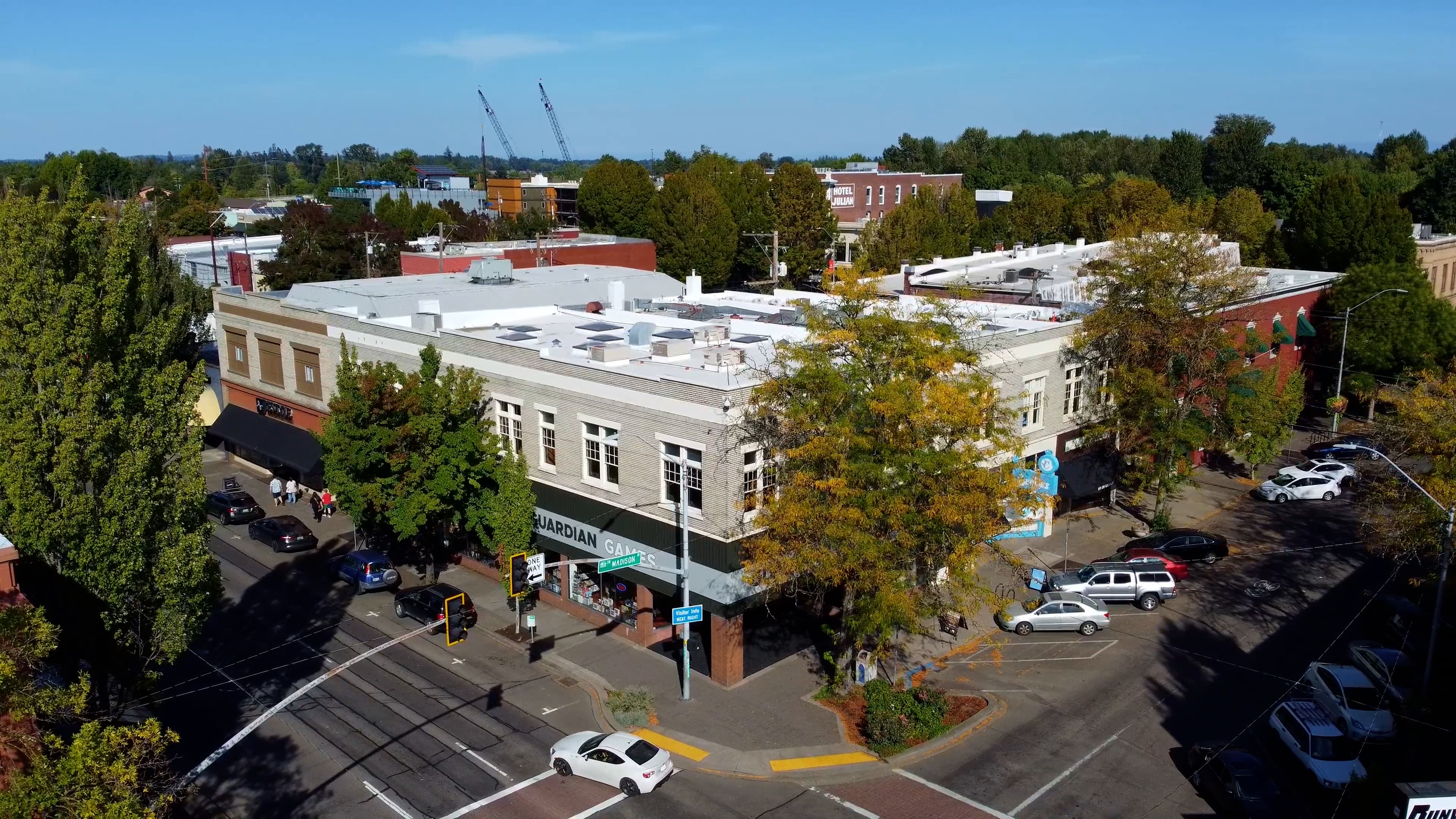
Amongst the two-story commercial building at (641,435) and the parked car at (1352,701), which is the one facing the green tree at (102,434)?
the two-story commercial building

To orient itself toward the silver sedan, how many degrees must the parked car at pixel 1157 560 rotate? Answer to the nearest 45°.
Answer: approximately 45° to its left

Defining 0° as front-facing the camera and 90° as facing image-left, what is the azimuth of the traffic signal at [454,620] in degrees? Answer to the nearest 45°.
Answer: approximately 315°

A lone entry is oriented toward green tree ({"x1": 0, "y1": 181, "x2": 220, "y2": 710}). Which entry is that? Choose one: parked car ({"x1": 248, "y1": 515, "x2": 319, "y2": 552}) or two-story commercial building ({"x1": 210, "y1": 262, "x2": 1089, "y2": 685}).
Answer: the two-story commercial building

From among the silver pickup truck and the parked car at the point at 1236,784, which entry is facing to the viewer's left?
the silver pickup truck

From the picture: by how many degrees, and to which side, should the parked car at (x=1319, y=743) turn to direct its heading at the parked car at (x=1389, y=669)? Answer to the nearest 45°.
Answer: approximately 135° to its left

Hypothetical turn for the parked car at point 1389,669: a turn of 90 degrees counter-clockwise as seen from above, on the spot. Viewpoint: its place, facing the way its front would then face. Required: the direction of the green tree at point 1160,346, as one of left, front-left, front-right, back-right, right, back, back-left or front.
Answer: left

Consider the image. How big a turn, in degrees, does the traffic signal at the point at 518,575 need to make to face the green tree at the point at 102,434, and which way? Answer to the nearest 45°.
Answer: approximately 90° to its right

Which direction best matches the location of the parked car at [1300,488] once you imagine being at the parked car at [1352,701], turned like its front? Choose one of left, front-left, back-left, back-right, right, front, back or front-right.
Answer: back-left

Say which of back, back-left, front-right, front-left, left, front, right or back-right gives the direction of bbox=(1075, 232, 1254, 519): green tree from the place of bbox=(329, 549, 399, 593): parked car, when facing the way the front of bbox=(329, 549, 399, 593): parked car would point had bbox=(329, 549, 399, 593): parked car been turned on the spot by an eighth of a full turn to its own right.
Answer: right

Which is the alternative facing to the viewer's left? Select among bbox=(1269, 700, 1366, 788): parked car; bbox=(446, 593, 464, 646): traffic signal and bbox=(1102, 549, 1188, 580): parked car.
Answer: bbox=(1102, 549, 1188, 580): parked car

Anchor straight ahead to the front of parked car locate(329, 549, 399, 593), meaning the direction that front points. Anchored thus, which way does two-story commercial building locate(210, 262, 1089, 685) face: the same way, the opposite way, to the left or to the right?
to the left

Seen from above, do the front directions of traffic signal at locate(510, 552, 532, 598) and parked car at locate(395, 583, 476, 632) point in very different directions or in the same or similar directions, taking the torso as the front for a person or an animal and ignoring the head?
very different directions

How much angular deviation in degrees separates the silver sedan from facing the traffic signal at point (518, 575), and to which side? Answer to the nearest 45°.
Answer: approximately 45° to its left

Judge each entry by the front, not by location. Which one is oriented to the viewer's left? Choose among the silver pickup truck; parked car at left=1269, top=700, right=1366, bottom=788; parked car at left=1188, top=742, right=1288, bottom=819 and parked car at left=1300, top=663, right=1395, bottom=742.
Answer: the silver pickup truck
